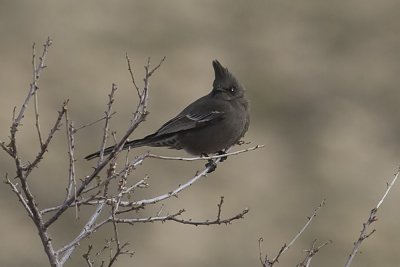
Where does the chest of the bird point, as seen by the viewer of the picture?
to the viewer's right
